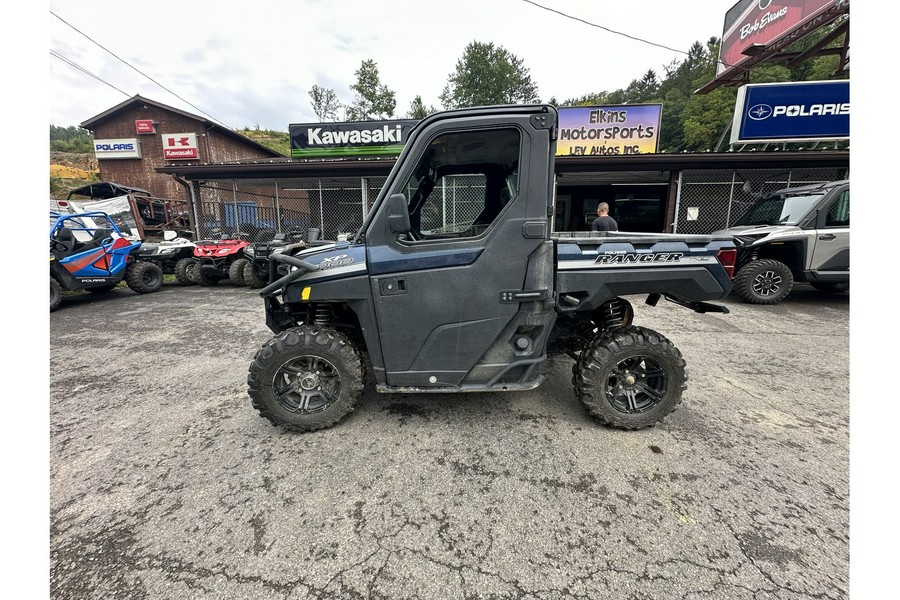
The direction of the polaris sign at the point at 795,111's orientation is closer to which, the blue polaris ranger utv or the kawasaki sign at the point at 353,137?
the blue polaris ranger utv

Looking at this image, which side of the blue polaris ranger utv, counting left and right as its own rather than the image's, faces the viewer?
left

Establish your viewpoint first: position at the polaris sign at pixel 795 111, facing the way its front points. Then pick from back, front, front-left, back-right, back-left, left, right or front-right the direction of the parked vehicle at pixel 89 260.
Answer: front-right

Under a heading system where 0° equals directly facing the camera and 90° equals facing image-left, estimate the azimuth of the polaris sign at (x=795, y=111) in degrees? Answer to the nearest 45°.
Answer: approximately 0°

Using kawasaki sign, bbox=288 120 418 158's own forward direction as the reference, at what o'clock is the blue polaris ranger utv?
The blue polaris ranger utv is roughly at 12 o'clock from the kawasaki sign.

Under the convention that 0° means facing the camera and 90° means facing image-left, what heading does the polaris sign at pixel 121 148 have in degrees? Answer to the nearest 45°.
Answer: approximately 0°

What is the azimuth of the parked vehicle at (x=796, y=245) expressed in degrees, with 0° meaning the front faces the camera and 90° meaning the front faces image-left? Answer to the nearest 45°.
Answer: approximately 45°

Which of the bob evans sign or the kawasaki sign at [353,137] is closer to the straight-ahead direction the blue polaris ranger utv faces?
the kawasaki sign

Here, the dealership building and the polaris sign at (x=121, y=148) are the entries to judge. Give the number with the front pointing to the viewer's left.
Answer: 0

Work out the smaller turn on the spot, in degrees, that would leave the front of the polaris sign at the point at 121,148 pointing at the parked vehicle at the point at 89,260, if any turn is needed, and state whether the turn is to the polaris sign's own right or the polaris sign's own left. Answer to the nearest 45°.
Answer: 0° — it already faces it

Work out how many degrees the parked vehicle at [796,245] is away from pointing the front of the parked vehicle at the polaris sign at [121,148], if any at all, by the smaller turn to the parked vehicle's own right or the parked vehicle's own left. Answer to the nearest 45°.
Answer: approximately 45° to the parked vehicle's own right
